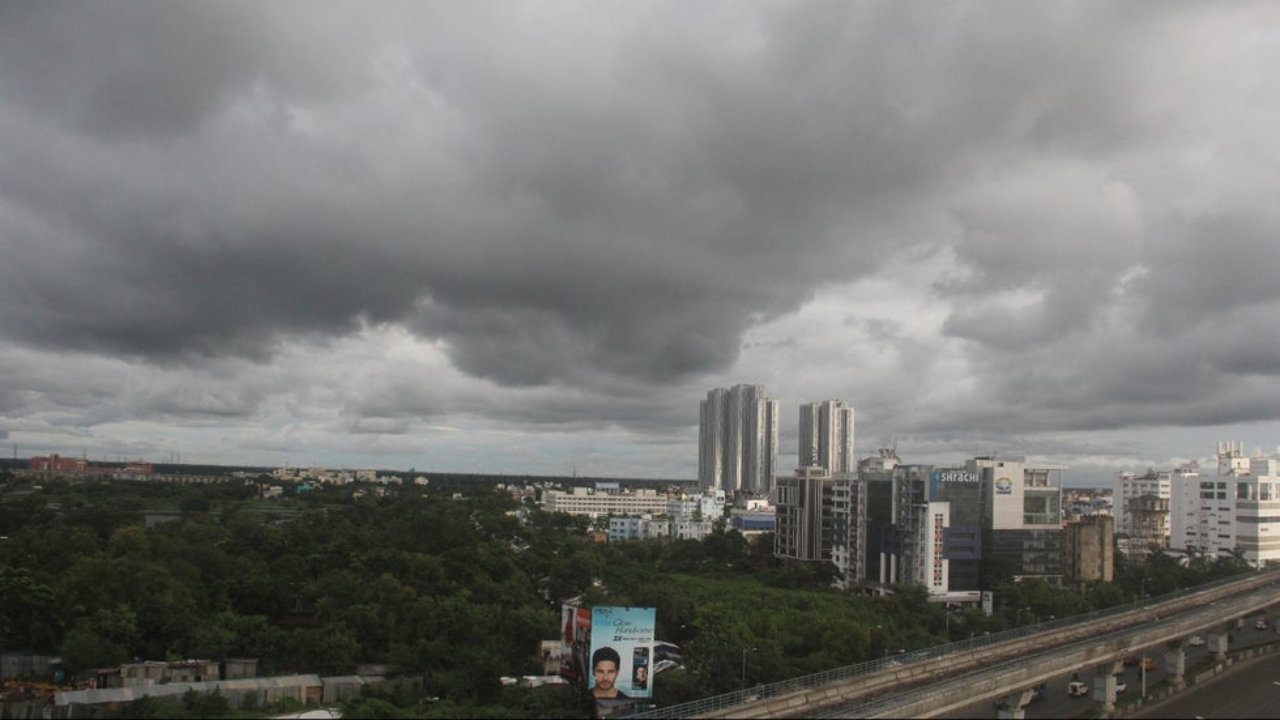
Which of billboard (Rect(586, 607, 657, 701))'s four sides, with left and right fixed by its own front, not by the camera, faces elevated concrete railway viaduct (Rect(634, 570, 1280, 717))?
left

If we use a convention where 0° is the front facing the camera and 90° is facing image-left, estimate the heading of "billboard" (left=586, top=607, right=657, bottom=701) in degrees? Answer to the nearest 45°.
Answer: approximately 0°
